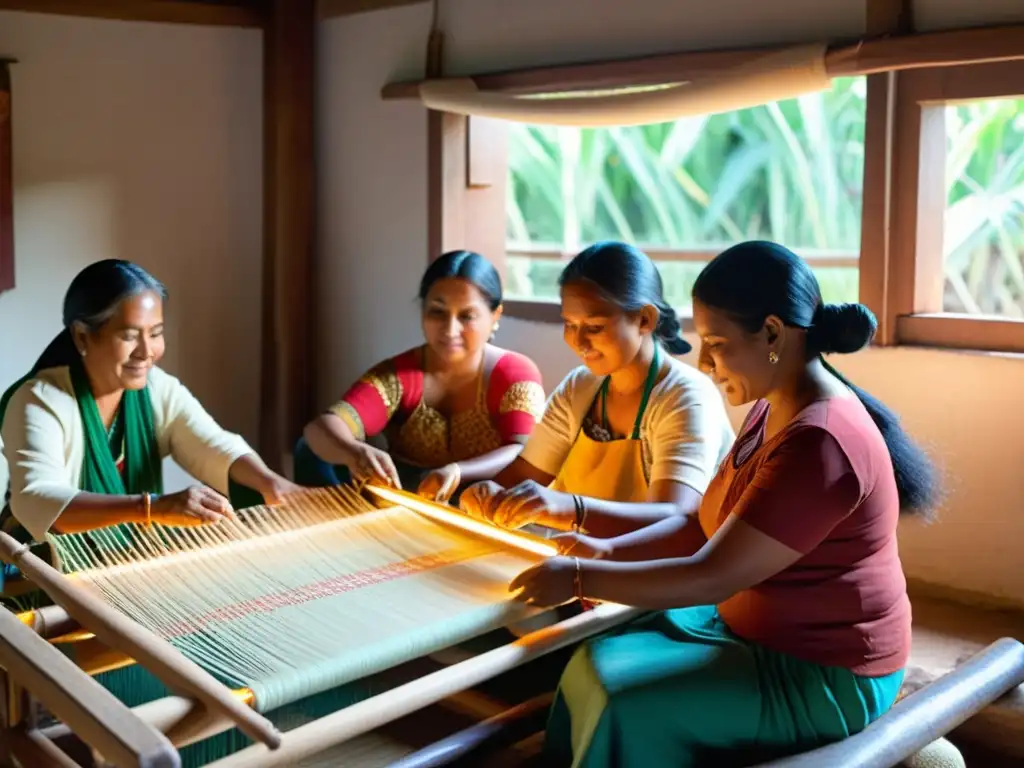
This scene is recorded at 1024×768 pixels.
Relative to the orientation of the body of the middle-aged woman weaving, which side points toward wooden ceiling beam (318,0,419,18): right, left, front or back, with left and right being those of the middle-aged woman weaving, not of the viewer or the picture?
left

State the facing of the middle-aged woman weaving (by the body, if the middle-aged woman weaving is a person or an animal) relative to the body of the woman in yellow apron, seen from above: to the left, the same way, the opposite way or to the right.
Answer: to the left

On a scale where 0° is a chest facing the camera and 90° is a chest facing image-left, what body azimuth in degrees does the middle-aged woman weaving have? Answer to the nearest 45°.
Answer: approximately 315°

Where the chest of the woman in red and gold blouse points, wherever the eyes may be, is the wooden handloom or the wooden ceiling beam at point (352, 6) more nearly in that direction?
the wooden handloom

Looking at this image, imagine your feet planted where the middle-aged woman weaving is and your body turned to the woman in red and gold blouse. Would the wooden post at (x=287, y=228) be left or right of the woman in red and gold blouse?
left

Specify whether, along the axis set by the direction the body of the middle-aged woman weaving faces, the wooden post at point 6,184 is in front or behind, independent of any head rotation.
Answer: behind

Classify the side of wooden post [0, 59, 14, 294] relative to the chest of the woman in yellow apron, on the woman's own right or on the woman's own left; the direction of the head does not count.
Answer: on the woman's own right

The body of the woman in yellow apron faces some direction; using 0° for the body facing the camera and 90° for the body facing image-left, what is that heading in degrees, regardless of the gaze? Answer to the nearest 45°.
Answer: approximately 45°

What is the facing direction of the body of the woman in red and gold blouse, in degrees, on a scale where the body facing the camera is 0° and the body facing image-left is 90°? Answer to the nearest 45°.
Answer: approximately 0°
